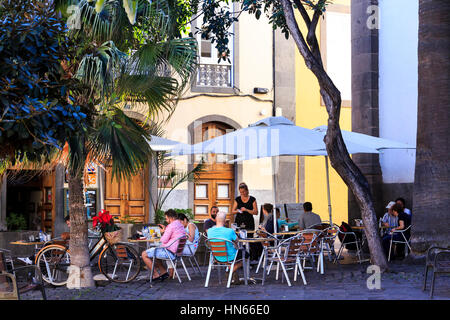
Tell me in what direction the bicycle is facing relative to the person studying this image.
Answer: facing to the right of the viewer

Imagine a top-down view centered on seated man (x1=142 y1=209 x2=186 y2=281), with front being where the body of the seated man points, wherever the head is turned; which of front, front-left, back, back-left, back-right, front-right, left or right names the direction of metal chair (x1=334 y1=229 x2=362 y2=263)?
back-right

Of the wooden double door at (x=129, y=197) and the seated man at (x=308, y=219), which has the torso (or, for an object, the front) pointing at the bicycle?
the wooden double door

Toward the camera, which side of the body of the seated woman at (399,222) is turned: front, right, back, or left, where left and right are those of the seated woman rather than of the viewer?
left

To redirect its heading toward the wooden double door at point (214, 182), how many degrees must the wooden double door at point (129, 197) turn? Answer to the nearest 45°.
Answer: approximately 90° to its left

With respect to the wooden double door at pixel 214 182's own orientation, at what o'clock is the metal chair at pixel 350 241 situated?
The metal chair is roughly at 11 o'clock from the wooden double door.

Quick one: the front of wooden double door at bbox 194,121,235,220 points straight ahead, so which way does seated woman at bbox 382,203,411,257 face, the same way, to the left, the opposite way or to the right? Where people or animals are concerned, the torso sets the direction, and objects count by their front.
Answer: to the right
